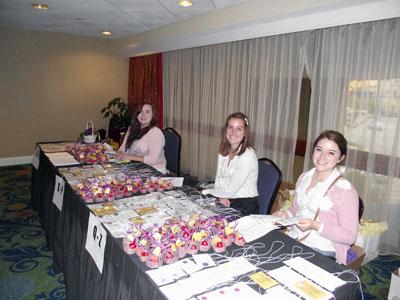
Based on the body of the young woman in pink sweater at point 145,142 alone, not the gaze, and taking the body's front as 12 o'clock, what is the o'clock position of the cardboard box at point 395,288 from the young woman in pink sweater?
The cardboard box is roughly at 9 o'clock from the young woman in pink sweater.

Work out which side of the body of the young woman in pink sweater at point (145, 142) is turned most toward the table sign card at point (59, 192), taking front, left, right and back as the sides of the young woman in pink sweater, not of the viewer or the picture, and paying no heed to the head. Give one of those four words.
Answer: front

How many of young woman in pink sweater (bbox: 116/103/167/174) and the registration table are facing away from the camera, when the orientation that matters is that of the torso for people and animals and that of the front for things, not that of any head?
0

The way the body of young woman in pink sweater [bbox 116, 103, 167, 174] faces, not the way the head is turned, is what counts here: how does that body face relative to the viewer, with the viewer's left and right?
facing the viewer and to the left of the viewer

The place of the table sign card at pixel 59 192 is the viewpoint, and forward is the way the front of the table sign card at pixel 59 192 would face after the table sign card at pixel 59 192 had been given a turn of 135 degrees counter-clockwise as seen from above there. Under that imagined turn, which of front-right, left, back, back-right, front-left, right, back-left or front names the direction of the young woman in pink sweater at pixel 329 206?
front-right

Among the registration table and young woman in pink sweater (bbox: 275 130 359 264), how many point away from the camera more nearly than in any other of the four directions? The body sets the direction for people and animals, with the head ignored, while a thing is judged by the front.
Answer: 0

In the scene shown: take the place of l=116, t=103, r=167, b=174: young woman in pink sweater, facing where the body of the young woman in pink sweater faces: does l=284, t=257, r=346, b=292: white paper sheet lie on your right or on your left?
on your left

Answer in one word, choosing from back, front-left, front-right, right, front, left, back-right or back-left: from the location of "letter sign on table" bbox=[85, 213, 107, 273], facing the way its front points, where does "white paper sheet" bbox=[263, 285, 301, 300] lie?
left

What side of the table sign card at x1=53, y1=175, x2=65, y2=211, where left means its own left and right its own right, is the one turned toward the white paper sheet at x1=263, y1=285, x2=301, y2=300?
left

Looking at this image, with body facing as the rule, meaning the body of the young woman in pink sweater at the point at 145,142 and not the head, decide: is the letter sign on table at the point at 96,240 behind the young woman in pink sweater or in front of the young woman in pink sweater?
in front

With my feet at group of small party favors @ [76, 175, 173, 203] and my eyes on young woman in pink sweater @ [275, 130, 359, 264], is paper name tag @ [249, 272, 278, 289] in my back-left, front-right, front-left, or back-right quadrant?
front-right
